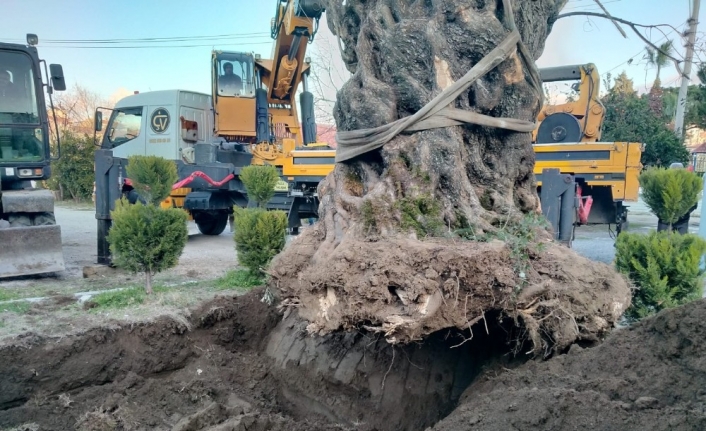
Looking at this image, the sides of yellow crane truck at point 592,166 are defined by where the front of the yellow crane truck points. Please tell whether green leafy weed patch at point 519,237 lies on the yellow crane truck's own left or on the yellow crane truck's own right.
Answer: on the yellow crane truck's own left

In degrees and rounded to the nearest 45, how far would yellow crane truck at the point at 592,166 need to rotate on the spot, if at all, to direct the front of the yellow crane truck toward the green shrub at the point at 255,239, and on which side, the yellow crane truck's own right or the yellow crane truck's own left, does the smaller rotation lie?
approximately 45° to the yellow crane truck's own left

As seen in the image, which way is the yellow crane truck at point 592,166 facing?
to the viewer's left

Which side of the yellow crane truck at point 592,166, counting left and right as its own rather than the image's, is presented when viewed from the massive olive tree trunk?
left
